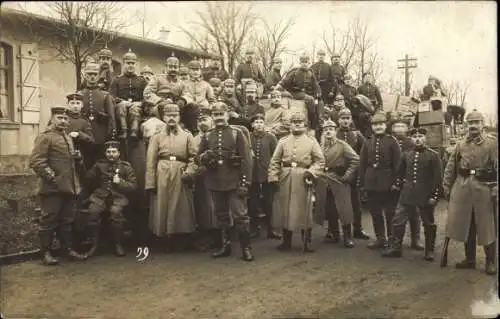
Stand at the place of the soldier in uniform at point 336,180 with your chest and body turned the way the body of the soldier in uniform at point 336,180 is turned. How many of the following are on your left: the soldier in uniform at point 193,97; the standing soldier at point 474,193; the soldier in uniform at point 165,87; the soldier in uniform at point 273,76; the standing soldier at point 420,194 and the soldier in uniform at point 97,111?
2

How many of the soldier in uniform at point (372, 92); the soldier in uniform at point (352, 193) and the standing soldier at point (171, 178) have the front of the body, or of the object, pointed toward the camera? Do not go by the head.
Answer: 3

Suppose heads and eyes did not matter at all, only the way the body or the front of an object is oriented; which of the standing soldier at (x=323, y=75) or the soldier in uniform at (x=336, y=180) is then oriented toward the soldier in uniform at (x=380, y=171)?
the standing soldier

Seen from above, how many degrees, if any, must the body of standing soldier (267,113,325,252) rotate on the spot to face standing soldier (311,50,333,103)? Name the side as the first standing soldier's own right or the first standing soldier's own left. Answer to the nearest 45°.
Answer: approximately 180°

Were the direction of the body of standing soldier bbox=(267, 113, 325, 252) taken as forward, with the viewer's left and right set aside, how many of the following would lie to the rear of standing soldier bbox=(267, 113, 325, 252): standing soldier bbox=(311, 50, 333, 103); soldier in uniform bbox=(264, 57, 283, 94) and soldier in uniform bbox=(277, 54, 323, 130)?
3

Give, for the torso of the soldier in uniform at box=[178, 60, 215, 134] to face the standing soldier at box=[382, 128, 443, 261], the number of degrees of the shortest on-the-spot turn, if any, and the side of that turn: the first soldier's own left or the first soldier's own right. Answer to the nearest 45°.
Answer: approximately 45° to the first soldier's own left
